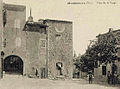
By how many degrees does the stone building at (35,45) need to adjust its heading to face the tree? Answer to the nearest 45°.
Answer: approximately 45° to its left

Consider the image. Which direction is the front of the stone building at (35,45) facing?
toward the camera
